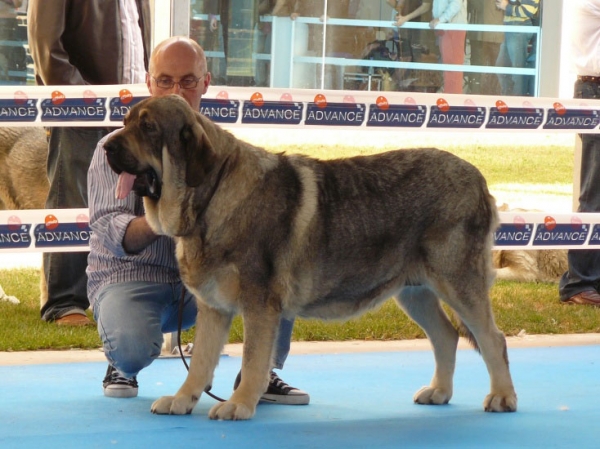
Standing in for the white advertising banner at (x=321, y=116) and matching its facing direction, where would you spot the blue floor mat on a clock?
The blue floor mat is roughly at 12 o'clock from the white advertising banner.

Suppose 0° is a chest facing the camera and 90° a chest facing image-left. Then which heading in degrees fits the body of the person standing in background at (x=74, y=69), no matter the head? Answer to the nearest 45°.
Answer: approximately 315°

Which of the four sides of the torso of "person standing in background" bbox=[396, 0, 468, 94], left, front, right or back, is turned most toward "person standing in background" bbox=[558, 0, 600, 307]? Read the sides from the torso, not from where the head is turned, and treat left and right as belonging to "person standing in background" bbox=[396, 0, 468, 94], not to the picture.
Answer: left

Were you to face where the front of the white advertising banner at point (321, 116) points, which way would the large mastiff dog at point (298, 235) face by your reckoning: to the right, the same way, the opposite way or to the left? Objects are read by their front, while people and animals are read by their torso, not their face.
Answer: to the right

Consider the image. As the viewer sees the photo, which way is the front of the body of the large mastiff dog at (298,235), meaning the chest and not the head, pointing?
to the viewer's left

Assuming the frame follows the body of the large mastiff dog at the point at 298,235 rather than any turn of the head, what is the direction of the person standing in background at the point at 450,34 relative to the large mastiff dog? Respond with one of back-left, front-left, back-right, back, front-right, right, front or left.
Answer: right

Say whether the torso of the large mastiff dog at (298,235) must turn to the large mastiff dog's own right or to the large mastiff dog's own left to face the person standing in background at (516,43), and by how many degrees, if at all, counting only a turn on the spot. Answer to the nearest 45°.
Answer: approximately 90° to the large mastiff dog's own right

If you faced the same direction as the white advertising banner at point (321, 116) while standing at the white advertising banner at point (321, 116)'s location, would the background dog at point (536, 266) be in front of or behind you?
behind

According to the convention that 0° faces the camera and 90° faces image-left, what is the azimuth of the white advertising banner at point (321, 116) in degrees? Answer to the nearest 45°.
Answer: approximately 0°
